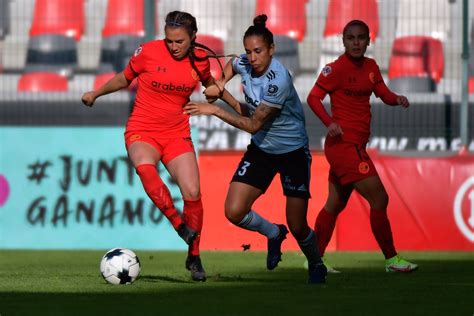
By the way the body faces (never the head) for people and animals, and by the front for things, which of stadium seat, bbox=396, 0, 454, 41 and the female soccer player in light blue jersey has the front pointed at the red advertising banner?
the stadium seat

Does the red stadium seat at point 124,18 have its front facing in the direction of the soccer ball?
yes

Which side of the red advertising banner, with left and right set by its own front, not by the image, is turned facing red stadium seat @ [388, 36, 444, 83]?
back

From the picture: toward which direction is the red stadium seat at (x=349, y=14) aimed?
toward the camera

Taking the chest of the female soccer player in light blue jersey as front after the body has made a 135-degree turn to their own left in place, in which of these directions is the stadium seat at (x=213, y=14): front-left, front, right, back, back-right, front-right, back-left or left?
left

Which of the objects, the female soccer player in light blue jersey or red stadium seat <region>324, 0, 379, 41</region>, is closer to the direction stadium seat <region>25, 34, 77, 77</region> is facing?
the female soccer player in light blue jersey

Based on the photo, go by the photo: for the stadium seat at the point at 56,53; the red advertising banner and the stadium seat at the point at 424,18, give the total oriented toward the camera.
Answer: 3

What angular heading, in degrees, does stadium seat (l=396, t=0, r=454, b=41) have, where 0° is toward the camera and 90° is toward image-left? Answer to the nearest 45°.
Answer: approximately 0°

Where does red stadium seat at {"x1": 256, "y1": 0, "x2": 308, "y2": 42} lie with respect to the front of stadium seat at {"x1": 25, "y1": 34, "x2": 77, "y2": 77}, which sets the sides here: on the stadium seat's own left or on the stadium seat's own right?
on the stadium seat's own left

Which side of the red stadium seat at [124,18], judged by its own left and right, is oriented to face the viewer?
front

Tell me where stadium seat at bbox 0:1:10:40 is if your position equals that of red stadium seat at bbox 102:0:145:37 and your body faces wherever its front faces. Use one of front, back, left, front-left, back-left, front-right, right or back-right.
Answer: right

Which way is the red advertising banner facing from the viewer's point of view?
toward the camera
